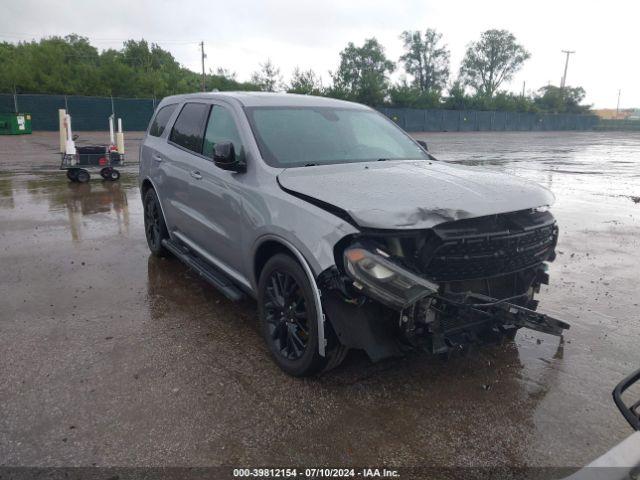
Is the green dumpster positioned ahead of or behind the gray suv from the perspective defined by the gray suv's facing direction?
behind
